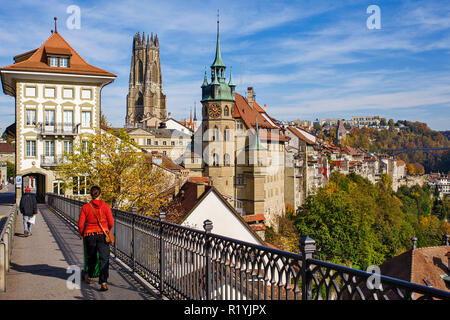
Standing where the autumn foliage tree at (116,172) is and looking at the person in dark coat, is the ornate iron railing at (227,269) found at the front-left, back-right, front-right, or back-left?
front-left

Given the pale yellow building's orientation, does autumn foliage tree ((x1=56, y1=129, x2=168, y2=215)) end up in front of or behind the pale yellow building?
in front

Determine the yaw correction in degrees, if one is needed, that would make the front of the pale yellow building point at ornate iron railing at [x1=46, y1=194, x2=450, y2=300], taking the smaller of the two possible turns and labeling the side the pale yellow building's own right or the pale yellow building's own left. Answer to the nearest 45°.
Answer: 0° — it already faces it

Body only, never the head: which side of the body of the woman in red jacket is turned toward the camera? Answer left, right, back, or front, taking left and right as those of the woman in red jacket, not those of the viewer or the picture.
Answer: back

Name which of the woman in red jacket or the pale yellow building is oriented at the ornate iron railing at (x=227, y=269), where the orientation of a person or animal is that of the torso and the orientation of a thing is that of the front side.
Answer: the pale yellow building

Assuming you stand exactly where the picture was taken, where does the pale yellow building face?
facing the viewer

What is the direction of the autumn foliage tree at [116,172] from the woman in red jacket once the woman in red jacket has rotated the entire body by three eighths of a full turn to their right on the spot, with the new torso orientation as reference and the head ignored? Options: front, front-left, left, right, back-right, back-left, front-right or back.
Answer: back-left

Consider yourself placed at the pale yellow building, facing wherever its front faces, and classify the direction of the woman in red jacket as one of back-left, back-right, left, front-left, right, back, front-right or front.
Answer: front

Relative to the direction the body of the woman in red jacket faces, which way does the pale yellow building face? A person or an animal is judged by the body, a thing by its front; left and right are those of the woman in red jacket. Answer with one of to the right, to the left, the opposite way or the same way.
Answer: the opposite way

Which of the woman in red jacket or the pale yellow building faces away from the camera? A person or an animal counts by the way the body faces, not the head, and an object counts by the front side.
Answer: the woman in red jacket

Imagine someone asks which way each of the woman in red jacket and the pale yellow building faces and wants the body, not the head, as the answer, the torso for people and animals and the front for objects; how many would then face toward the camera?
1

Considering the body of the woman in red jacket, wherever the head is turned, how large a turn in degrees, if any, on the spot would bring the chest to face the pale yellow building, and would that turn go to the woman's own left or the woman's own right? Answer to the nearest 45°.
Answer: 0° — they already face it

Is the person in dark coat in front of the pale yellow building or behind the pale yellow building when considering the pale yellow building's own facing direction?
in front
